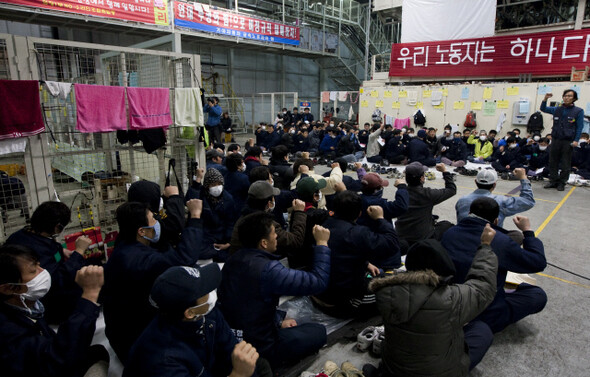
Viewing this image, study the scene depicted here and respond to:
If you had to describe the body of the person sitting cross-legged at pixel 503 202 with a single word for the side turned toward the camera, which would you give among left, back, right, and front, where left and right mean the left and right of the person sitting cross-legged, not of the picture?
back

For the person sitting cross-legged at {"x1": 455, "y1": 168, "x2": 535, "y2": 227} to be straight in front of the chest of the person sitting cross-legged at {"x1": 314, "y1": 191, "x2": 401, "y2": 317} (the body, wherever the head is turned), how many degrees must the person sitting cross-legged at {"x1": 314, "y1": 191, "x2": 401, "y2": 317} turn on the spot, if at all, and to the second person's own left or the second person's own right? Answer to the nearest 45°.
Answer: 0° — they already face them

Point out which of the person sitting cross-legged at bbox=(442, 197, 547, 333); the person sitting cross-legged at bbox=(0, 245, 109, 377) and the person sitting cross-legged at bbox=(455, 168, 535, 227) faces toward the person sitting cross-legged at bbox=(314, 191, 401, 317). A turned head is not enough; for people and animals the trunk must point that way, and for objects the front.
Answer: the person sitting cross-legged at bbox=(0, 245, 109, 377)

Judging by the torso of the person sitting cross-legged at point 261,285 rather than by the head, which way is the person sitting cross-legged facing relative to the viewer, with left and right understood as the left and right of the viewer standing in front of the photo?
facing away from the viewer and to the right of the viewer

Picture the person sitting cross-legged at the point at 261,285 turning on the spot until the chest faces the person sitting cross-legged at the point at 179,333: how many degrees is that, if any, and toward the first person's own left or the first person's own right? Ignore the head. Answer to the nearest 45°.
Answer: approximately 180°

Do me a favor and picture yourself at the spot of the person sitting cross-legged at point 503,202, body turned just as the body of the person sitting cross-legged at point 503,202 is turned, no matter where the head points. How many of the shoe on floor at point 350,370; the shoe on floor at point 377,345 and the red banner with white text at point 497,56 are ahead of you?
1

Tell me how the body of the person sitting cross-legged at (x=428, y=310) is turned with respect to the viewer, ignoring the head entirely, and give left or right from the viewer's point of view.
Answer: facing away from the viewer and to the right of the viewer

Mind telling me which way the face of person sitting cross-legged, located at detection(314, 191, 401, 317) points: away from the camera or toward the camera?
away from the camera

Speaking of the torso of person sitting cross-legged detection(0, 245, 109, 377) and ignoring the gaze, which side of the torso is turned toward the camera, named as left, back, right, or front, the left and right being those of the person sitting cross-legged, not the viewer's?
right

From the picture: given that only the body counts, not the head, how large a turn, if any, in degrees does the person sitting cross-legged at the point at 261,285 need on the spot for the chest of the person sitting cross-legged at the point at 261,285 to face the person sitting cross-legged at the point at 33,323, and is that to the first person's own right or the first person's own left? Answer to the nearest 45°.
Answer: approximately 135° to the first person's own left

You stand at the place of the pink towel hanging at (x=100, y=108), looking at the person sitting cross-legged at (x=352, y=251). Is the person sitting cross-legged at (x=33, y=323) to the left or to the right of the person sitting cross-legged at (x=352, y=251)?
right

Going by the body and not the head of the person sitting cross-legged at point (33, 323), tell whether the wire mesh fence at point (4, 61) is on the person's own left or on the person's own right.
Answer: on the person's own left
